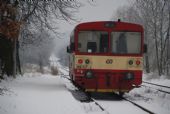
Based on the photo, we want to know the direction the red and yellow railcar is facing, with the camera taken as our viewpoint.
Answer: facing the viewer
